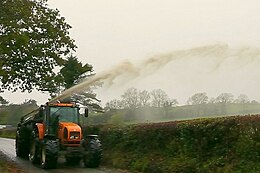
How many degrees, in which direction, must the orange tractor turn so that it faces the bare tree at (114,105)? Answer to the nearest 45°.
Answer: approximately 135° to its left

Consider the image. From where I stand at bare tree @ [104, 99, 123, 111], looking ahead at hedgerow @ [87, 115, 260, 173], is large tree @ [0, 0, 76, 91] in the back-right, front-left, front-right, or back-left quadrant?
front-right

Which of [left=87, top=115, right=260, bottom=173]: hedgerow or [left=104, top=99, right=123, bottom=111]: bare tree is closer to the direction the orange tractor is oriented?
the hedgerow

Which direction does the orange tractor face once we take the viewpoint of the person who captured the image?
facing the viewer and to the right of the viewer

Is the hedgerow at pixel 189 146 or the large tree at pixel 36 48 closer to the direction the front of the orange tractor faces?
the hedgerow

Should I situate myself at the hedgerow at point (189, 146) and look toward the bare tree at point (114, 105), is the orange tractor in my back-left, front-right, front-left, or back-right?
front-left

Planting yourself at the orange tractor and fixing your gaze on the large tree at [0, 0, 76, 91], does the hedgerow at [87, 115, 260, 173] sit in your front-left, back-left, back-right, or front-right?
back-right

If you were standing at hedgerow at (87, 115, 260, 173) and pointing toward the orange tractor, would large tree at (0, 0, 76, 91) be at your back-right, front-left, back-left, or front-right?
front-right

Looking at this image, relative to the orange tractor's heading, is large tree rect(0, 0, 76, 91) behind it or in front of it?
behind
